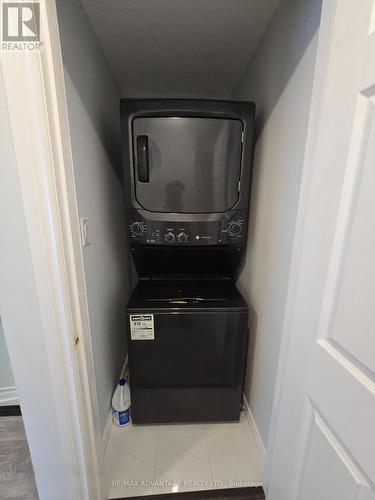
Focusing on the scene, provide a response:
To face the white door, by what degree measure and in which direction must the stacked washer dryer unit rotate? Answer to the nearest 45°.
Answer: approximately 45° to its left

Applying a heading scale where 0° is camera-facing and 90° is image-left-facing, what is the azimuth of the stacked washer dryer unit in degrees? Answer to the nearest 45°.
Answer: approximately 0°
